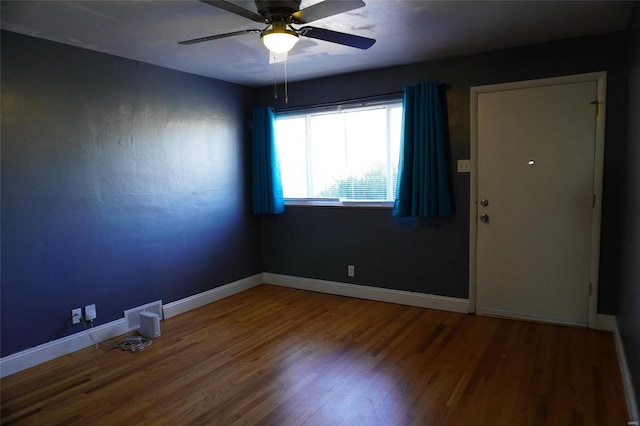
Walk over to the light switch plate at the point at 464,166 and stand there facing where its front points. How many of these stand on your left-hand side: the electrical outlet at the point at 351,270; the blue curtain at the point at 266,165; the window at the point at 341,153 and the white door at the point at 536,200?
1

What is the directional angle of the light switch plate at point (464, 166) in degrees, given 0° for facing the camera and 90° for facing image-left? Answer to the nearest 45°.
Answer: approximately 0°

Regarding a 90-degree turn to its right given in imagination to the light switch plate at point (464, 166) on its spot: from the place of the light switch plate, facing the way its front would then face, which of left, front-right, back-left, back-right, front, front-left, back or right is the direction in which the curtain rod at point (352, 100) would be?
front

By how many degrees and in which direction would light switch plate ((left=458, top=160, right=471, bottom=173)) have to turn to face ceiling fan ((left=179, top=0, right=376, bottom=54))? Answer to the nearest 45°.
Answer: approximately 45° to its right

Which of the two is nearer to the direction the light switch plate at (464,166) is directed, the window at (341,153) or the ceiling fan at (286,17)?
the ceiling fan

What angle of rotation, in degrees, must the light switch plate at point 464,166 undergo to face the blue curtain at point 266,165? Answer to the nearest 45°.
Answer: approximately 90° to its right

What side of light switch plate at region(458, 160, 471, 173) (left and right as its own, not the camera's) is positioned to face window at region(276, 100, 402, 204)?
right

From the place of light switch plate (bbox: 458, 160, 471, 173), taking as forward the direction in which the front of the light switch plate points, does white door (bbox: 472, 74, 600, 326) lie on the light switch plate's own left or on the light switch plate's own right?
on the light switch plate's own left

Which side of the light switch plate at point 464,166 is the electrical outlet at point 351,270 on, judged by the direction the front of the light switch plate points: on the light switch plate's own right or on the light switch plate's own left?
on the light switch plate's own right
